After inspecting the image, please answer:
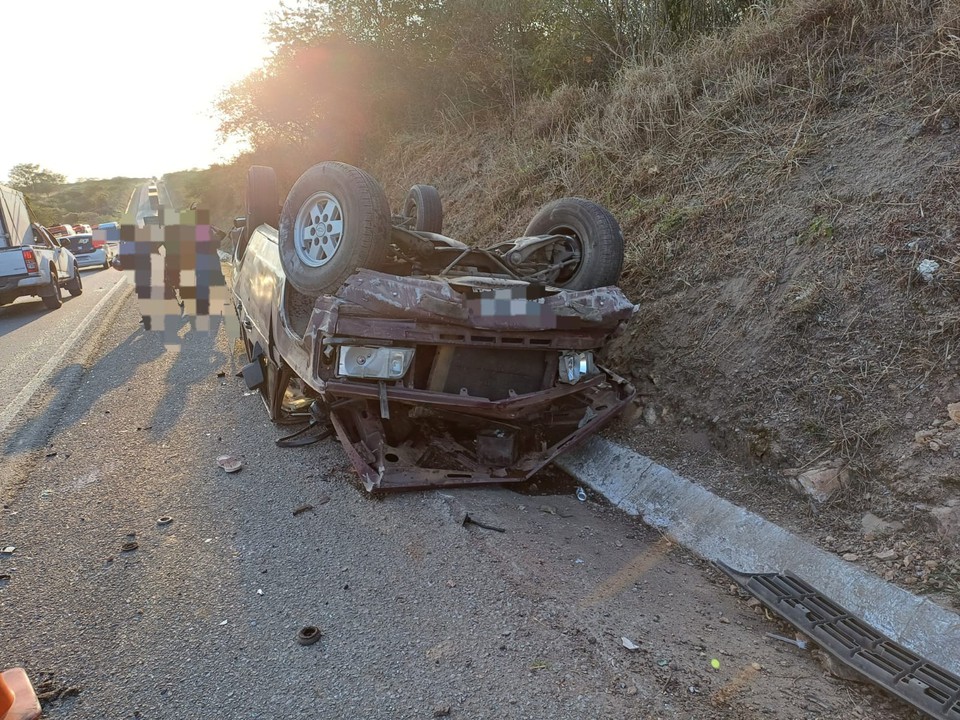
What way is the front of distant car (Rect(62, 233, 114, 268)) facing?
away from the camera

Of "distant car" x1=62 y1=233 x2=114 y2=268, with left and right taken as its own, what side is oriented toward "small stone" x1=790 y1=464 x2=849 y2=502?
back

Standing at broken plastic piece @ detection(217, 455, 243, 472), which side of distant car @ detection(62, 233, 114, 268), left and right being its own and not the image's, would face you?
back

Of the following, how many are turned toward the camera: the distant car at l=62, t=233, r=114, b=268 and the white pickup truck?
0

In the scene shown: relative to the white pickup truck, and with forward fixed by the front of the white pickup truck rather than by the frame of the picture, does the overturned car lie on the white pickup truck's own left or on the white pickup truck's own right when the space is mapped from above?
on the white pickup truck's own right

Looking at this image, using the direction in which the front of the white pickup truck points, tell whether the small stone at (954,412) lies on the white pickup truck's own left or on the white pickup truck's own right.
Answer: on the white pickup truck's own right

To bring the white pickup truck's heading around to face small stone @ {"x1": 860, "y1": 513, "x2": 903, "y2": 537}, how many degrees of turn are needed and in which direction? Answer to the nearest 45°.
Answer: approximately 135° to its right

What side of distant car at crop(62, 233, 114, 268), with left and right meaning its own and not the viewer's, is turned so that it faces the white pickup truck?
back

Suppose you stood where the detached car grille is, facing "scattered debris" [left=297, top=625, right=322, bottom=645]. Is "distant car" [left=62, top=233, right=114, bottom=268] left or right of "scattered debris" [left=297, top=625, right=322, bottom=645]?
right

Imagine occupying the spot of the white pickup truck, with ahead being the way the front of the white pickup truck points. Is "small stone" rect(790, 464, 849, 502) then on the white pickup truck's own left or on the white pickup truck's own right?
on the white pickup truck's own right

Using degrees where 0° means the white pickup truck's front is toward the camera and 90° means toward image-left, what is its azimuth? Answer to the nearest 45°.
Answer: approximately 225°

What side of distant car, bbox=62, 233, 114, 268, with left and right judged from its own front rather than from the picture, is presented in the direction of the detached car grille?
back

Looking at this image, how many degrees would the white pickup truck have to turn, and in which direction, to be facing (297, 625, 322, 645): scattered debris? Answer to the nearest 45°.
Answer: approximately 135° to its right

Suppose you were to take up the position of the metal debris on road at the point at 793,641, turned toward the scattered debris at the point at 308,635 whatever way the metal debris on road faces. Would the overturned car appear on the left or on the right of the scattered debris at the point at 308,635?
right

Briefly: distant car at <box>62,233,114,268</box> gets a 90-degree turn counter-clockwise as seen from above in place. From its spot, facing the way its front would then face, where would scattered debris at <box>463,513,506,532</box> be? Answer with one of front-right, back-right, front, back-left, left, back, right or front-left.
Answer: left

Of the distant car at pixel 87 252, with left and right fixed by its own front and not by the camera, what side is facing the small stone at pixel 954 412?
back

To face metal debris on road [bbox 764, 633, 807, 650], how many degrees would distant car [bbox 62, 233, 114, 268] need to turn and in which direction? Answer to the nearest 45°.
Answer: approximately 180°
